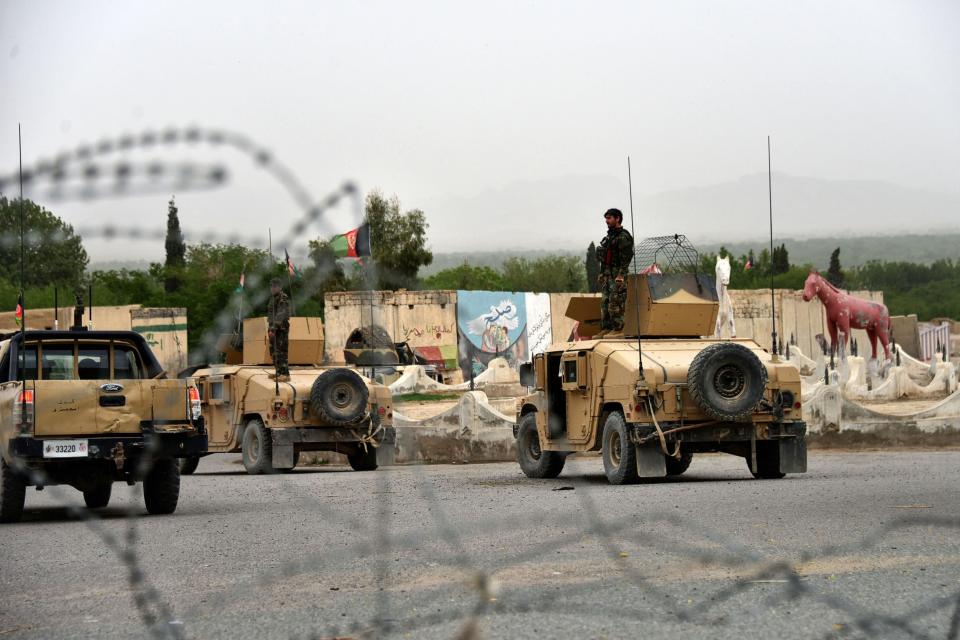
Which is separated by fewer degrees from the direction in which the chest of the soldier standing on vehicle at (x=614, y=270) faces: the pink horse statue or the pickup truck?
the pickup truck

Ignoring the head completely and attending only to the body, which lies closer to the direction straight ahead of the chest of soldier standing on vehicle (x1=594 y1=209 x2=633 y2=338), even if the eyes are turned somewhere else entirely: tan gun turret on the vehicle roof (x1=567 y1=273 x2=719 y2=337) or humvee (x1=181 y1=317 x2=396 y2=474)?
the humvee

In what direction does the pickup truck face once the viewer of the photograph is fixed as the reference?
facing away from the viewer

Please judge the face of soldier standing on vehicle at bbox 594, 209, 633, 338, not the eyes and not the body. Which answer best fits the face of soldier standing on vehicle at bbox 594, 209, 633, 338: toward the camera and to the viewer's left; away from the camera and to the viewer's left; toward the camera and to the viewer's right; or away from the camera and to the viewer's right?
toward the camera and to the viewer's left

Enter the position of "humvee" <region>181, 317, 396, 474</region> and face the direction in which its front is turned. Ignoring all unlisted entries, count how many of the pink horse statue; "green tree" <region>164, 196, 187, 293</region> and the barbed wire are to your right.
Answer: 1

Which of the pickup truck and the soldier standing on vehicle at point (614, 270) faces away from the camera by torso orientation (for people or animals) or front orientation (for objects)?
the pickup truck

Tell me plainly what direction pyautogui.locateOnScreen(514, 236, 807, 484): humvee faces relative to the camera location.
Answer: facing away from the viewer and to the left of the viewer

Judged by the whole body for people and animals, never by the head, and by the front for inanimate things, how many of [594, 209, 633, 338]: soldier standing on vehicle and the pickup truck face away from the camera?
1

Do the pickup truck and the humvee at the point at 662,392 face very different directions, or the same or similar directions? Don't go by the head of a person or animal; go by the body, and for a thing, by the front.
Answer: same or similar directions
